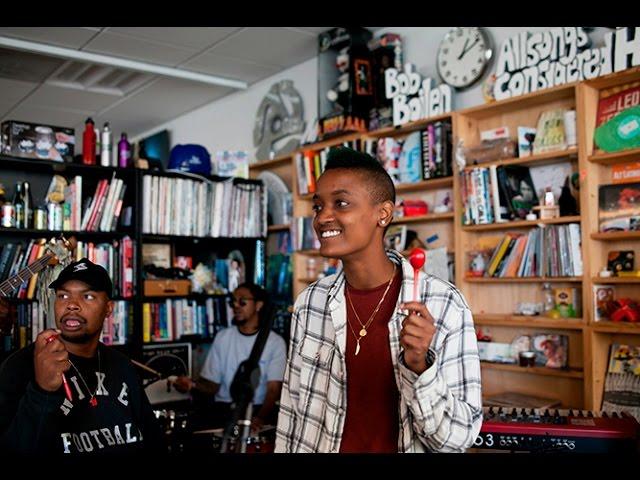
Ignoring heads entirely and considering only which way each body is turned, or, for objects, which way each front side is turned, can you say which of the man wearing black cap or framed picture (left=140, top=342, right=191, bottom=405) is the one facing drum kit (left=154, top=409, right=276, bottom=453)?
the framed picture

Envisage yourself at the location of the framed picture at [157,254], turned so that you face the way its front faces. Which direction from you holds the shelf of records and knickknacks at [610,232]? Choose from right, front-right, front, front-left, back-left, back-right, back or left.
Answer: front-left

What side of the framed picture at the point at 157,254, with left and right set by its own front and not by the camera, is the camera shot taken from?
front

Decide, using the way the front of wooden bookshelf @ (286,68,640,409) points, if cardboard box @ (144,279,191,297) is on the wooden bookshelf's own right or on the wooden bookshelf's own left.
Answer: on the wooden bookshelf's own right

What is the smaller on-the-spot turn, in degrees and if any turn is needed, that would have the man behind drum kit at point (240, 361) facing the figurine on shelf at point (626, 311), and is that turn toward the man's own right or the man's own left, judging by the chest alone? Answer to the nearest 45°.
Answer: approximately 90° to the man's own left

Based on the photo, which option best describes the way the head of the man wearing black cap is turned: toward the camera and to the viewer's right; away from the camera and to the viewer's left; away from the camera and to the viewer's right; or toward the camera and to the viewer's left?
toward the camera and to the viewer's right

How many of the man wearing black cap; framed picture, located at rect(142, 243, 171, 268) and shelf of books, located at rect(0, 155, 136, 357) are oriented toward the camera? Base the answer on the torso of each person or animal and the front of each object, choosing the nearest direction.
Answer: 3

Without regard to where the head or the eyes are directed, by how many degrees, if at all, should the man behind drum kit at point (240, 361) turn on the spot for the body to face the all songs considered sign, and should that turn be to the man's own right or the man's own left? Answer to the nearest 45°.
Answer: approximately 90° to the man's own left

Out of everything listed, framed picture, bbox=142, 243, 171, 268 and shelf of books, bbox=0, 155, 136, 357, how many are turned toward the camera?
2

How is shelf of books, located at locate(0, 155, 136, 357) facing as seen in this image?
toward the camera

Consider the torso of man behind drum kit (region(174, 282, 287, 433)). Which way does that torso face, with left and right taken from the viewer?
facing the viewer and to the left of the viewer
